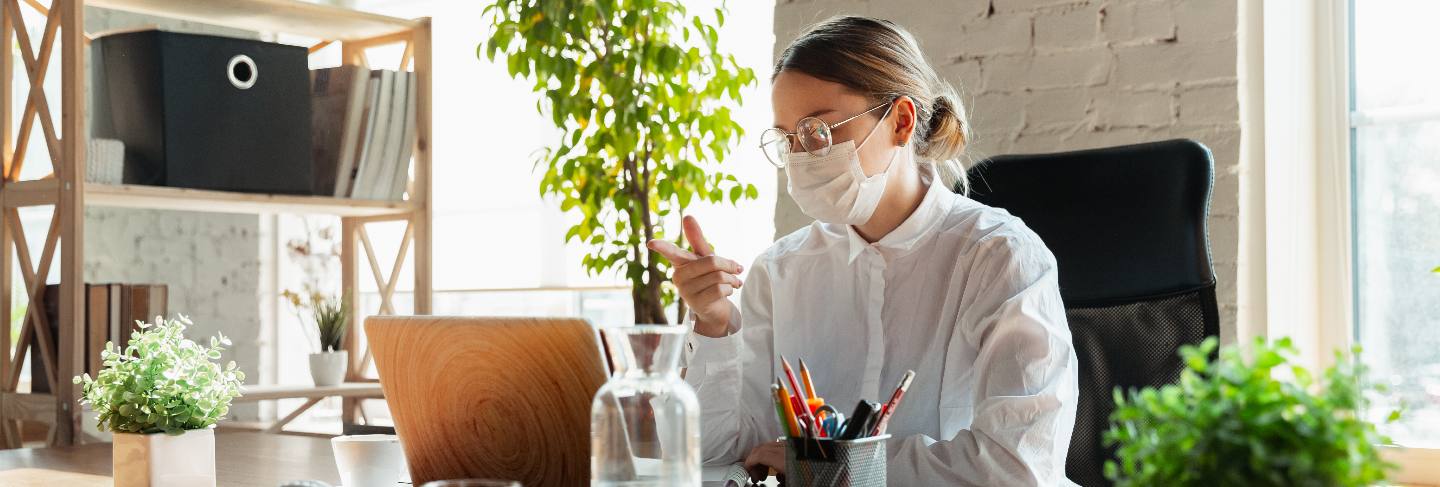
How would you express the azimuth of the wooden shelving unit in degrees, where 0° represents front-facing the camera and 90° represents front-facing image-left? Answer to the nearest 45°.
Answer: approximately 315°

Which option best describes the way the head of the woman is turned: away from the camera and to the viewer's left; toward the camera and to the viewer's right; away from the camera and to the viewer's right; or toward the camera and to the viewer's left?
toward the camera and to the viewer's left

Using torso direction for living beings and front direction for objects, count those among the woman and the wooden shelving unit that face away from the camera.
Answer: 0

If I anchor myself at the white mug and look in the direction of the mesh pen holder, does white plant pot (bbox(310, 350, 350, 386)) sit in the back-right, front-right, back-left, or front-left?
back-left

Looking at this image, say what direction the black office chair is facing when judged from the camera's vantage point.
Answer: facing the viewer and to the left of the viewer

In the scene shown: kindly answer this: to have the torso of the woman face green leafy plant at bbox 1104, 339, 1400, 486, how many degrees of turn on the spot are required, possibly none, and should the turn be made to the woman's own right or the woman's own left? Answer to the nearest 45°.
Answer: approximately 45° to the woman's own left
